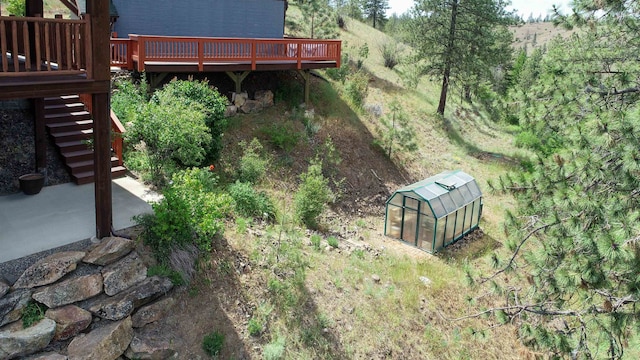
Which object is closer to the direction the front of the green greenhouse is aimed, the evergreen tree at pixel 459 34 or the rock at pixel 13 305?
the rock

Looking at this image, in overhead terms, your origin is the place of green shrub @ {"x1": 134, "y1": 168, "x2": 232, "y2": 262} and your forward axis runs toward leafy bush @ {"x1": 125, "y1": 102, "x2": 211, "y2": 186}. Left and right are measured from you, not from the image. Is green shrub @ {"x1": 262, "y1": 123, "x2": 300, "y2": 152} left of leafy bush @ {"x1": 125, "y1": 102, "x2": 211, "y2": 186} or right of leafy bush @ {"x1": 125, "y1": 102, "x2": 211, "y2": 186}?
right

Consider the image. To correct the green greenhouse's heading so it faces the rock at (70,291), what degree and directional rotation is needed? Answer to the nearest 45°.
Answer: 0° — it already faces it

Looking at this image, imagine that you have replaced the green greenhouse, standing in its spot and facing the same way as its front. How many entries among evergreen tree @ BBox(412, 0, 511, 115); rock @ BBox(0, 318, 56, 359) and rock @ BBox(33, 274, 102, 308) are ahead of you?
2

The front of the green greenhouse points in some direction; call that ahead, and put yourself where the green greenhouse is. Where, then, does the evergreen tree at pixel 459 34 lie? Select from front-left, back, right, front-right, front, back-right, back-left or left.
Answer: back-right

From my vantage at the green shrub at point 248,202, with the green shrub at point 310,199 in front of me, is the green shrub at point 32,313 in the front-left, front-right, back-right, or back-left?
back-right

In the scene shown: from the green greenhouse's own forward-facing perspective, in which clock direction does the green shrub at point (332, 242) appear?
The green shrub is roughly at 12 o'clock from the green greenhouse.

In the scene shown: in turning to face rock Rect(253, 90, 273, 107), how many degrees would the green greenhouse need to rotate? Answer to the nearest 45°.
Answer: approximately 45° to its right

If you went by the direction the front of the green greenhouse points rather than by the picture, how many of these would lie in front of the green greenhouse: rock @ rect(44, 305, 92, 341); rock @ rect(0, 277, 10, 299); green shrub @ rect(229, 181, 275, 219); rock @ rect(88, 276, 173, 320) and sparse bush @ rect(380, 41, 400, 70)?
4

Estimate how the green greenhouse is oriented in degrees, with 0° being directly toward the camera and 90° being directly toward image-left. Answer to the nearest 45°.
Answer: approximately 45°

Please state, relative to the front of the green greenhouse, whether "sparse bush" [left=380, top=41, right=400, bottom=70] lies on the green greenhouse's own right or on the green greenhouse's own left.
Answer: on the green greenhouse's own right

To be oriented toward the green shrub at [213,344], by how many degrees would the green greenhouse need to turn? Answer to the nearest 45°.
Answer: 0° — it already faces it
